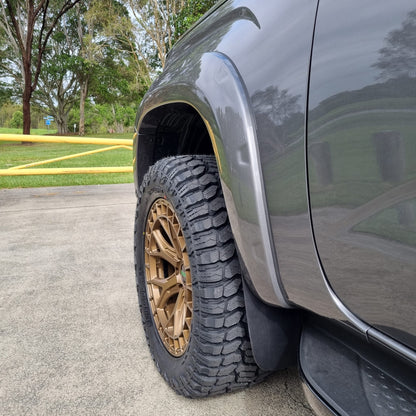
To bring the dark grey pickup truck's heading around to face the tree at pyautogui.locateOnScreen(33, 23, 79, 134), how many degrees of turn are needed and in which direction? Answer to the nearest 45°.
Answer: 0° — it already faces it

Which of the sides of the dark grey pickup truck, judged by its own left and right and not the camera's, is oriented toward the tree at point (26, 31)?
front

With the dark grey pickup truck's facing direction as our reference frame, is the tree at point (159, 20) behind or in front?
in front

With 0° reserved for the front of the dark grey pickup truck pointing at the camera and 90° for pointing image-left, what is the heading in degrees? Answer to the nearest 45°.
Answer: approximately 135°

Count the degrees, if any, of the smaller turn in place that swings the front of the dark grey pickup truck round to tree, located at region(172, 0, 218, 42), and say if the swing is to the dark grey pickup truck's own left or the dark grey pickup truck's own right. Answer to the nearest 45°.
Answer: approximately 45° to the dark grey pickup truck's own right
